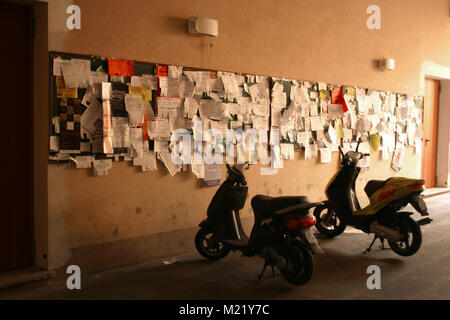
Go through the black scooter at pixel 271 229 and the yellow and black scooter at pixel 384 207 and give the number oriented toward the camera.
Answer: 0

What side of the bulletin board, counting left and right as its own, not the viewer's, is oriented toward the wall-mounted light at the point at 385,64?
left

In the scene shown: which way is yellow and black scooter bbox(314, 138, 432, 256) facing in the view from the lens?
facing away from the viewer and to the left of the viewer

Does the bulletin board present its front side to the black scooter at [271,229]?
yes

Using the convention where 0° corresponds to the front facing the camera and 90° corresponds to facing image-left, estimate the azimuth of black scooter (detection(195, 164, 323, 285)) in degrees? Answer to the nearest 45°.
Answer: approximately 135°

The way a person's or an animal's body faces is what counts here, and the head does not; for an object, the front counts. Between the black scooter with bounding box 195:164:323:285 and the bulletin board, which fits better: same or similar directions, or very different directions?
very different directions

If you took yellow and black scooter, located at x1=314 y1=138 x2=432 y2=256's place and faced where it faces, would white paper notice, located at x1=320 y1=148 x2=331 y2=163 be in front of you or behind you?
in front

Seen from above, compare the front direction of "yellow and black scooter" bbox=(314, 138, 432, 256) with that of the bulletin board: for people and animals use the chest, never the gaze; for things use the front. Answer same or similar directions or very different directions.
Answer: very different directions
